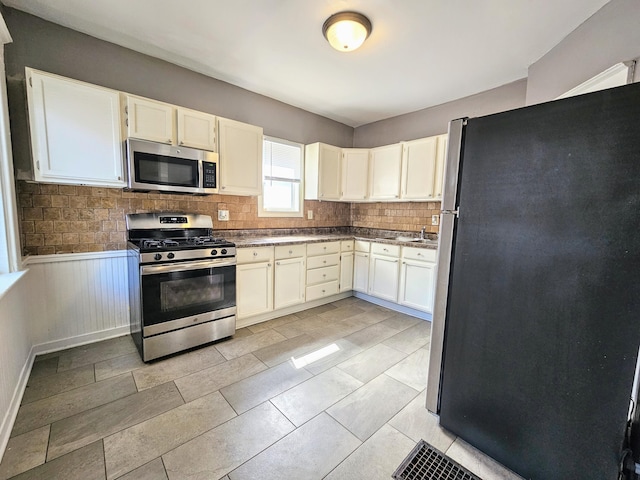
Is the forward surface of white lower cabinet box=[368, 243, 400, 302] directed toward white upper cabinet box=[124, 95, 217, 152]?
yes

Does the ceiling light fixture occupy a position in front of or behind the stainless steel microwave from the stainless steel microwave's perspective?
in front

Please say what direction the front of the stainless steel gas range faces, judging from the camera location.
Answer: facing the viewer and to the right of the viewer

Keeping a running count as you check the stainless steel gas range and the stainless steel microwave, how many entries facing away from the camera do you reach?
0

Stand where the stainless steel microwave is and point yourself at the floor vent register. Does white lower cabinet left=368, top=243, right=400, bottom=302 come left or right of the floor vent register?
left
